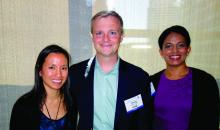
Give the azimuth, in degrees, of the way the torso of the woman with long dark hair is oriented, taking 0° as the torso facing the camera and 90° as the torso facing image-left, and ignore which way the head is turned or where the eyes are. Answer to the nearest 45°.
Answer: approximately 315°
